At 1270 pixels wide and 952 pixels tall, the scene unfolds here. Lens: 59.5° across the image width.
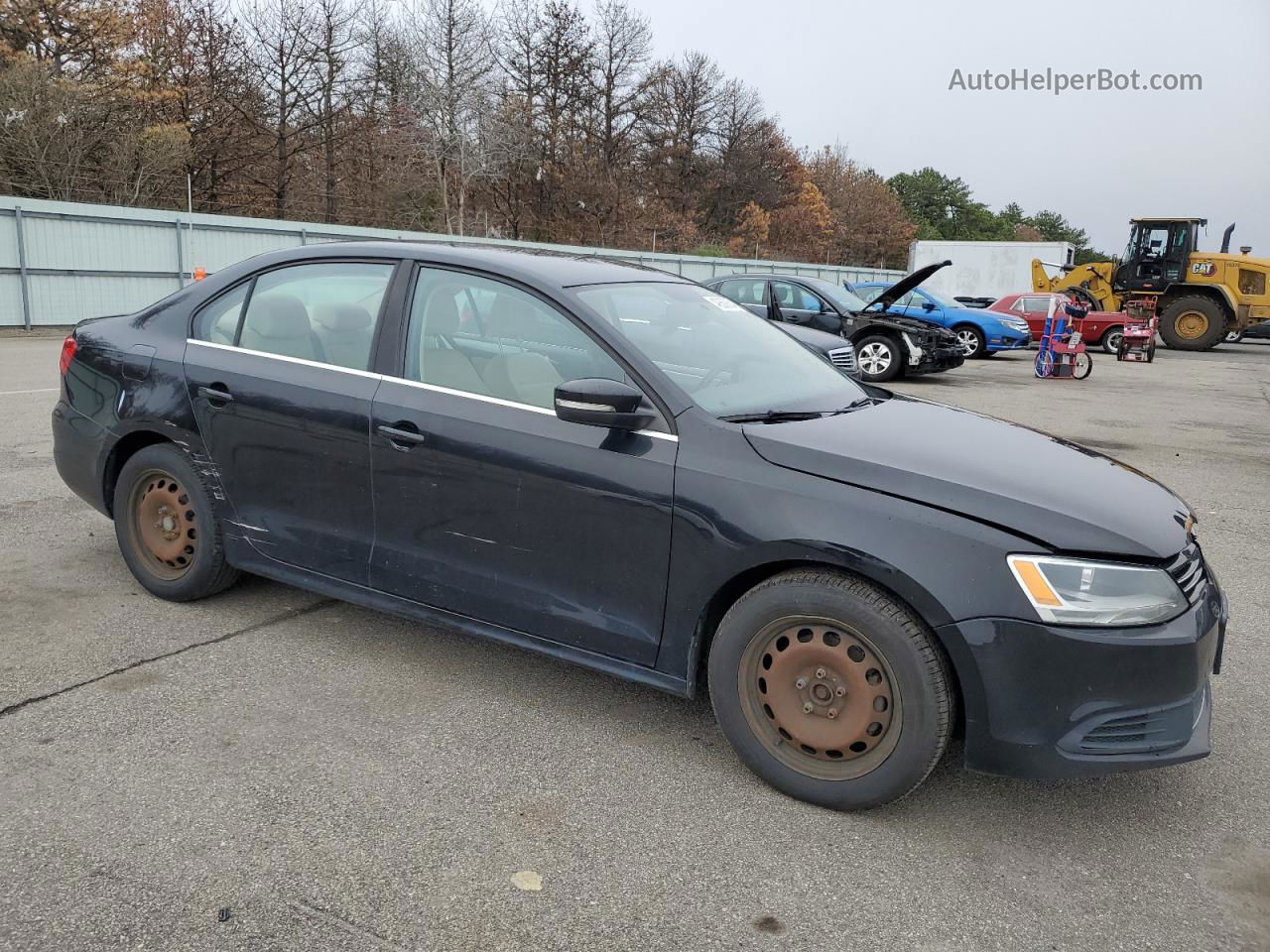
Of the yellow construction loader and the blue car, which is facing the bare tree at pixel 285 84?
the yellow construction loader

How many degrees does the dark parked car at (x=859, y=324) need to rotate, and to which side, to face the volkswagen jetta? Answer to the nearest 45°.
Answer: approximately 45° to its right

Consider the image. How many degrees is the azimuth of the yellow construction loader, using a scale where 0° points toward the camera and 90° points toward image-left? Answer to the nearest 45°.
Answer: approximately 90°

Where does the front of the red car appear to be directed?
to the viewer's right

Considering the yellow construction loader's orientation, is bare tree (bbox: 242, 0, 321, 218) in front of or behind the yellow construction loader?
in front

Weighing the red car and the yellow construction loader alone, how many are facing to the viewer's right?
1
